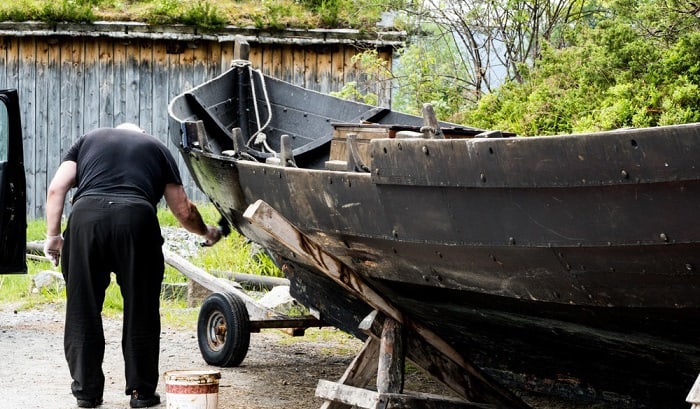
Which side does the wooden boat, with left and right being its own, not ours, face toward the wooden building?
front

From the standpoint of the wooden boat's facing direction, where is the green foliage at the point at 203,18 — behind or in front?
in front

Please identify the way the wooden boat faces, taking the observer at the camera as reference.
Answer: facing away from the viewer and to the left of the viewer

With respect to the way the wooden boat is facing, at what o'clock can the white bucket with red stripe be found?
The white bucket with red stripe is roughly at 11 o'clock from the wooden boat.
